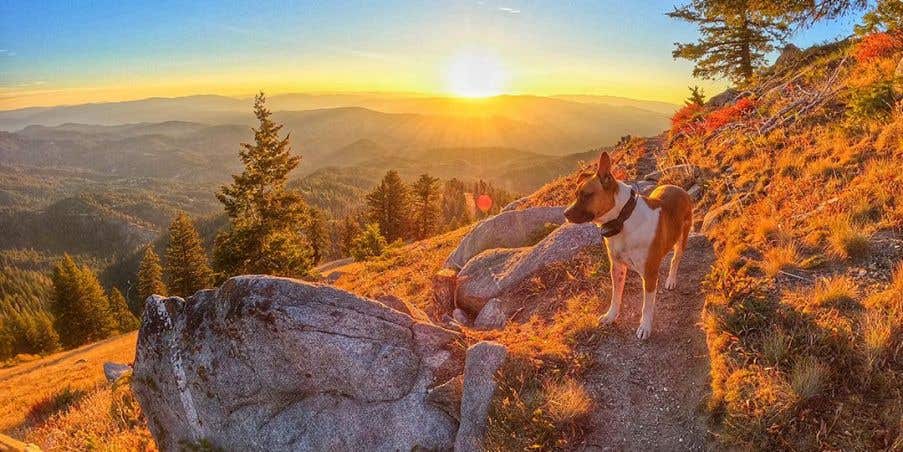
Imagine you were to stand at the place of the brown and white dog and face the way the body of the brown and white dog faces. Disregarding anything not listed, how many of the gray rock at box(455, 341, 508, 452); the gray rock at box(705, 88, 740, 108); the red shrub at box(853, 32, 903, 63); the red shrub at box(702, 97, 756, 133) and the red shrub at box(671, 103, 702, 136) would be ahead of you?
1

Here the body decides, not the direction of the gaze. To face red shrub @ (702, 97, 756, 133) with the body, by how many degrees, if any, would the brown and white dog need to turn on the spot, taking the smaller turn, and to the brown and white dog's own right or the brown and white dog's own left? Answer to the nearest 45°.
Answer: approximately 135° to the brown and white dog's own right

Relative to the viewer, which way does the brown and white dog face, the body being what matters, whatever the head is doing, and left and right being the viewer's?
facing the viewer and to the left of the viewer

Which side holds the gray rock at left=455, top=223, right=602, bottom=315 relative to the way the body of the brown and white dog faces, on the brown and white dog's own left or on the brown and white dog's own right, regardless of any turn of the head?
on the brown and white dog's own right

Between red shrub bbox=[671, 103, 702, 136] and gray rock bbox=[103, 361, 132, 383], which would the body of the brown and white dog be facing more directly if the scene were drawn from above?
the gray rock

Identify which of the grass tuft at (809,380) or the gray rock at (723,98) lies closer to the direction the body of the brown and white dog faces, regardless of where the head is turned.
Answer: the grass tuft

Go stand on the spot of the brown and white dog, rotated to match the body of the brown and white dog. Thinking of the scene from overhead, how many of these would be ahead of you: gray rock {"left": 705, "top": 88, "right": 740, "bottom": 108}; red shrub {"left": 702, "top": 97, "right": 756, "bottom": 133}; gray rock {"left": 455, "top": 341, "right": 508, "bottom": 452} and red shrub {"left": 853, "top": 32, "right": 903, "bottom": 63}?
1

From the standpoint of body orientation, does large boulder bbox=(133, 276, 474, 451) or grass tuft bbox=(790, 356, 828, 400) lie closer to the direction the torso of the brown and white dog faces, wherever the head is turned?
the large boulder

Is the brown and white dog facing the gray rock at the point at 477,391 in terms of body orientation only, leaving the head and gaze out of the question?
yes

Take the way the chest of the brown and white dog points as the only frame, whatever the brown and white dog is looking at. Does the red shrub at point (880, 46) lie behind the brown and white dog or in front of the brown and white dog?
behind

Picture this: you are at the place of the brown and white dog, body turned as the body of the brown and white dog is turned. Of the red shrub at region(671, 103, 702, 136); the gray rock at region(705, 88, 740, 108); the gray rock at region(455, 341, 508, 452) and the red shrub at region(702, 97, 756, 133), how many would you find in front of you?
1

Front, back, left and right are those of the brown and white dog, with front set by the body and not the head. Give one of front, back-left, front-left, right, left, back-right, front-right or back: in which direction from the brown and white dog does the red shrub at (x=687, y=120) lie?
back-right
